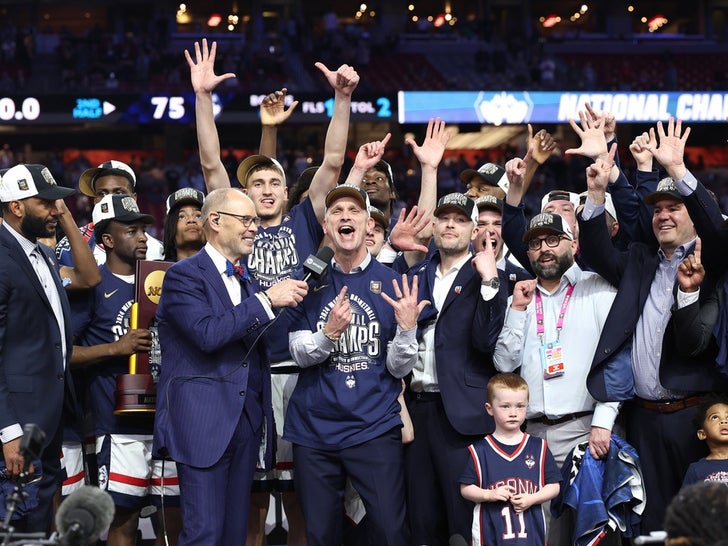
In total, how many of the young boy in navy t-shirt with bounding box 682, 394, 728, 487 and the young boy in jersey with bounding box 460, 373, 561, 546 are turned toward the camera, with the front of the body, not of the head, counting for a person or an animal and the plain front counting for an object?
2

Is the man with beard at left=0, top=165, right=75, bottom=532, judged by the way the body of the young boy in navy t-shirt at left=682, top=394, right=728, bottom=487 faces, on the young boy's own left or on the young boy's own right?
on the young boy's own right

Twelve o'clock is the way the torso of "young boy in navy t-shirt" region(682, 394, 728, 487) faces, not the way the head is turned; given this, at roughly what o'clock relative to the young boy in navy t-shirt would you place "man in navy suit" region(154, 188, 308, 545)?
The man in navy suit is roughly at 2 o'clock from the young boy in navy t-shirt.

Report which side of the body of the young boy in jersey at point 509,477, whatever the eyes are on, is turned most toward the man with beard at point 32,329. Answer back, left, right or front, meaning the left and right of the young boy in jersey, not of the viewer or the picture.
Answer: right

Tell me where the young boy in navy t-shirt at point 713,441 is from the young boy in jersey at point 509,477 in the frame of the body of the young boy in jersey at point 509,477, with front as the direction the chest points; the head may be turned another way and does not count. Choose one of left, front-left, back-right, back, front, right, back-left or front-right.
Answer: left

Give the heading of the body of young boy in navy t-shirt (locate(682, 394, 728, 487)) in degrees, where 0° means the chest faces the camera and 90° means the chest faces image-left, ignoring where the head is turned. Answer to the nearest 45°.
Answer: approximately 0°

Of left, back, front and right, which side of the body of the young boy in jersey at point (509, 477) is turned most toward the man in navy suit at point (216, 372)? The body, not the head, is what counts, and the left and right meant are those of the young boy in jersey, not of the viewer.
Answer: right

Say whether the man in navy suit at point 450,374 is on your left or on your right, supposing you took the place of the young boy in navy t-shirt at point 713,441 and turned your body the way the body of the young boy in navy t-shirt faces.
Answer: on your right

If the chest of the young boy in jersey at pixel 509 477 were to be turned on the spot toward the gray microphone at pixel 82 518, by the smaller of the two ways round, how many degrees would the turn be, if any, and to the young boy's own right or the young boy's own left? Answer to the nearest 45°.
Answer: approximately 45° to the young boy's own right
